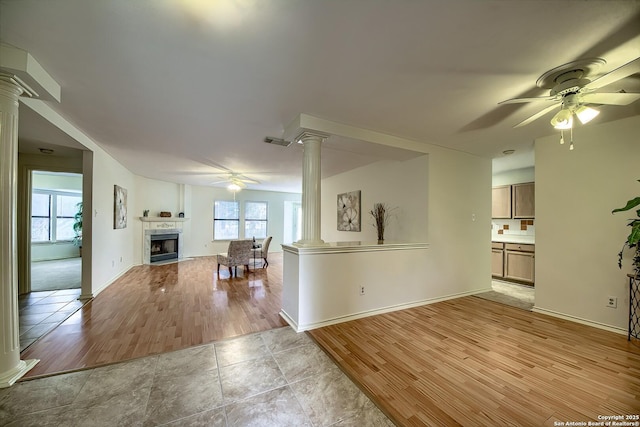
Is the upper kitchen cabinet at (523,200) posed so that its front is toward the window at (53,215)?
no

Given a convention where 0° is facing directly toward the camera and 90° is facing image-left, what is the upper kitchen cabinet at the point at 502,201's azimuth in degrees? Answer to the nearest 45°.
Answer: approximately 0°

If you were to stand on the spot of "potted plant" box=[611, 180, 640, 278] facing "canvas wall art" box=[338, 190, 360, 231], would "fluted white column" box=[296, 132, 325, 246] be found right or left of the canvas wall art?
left

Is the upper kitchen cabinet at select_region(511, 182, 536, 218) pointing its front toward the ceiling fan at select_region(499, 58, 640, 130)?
yes

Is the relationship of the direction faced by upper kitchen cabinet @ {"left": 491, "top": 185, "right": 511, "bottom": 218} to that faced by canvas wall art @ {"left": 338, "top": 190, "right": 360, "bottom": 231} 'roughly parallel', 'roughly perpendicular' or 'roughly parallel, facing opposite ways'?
roughly parallel

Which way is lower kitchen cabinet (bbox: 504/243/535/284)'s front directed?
toward the camera

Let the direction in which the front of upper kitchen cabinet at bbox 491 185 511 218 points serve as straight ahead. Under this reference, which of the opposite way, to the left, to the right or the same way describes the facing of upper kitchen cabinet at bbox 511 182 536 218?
the same way

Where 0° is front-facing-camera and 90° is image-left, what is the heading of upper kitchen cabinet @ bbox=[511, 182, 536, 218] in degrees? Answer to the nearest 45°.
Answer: approximately 0°

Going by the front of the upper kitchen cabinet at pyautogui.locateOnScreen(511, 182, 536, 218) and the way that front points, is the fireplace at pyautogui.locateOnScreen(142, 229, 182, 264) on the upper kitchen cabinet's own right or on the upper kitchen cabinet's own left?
on the upper kitchen cabinet's own right

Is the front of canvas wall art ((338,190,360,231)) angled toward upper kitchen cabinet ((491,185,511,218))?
no

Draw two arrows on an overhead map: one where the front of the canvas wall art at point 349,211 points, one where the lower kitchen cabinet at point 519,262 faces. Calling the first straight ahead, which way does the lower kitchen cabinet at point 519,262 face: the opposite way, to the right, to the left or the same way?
the same way

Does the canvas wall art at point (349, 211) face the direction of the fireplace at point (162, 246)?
no

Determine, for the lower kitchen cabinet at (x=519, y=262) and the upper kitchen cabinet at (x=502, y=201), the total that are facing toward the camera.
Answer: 2

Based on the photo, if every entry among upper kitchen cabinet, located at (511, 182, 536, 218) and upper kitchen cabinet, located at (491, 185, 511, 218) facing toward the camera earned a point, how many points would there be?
2

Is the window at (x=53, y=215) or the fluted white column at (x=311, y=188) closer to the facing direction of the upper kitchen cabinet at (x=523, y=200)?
the fluted white column

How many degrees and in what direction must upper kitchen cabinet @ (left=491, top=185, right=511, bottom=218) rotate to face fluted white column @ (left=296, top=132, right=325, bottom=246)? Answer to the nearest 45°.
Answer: approximately 45° to its right
